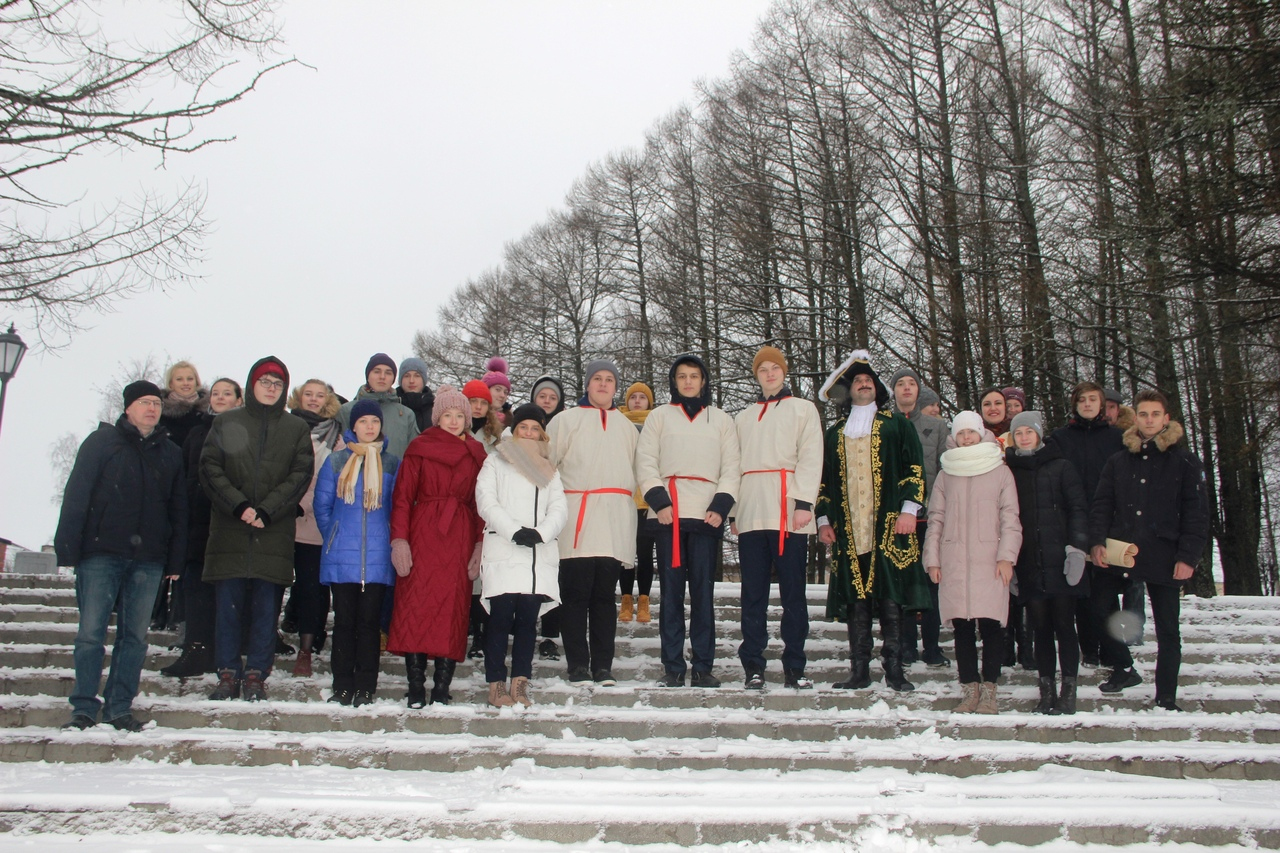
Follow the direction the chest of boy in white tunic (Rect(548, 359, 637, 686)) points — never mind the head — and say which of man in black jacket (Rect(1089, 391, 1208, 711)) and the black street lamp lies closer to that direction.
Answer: the man in black jacket

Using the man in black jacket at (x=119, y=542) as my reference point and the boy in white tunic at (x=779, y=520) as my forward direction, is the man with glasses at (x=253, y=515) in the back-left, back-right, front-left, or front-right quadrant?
front-left

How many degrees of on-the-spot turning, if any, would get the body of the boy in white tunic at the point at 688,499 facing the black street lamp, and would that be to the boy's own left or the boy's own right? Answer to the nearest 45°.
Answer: approximately 135° to the boy's own right

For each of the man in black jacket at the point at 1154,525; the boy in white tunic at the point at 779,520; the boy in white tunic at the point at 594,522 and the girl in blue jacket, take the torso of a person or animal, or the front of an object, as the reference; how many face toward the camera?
4

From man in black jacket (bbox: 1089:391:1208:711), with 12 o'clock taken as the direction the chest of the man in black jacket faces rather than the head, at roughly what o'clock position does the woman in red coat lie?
The woman in red coat is roughly at 2 o'clock from the man in black jacket.

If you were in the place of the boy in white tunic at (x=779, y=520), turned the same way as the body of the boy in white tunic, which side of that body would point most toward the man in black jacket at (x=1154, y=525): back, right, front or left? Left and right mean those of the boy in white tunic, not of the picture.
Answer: left

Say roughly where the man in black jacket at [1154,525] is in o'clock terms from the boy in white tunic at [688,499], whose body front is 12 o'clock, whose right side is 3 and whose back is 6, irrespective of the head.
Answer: The man in black jacket is roughly at 9 o'clock from the boy in white tunic.

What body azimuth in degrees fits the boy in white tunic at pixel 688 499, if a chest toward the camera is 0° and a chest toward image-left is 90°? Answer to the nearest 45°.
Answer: approximately 0°

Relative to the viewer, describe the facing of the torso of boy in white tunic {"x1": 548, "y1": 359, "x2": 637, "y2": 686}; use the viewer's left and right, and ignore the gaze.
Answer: facing the viewer

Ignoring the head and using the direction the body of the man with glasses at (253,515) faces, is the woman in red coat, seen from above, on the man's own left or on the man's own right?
on the man's own left

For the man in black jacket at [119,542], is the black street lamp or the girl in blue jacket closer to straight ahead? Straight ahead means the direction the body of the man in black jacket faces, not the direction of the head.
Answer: the girl in blue jacket

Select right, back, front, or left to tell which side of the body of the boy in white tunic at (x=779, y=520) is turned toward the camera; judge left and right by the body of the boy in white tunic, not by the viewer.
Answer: front
